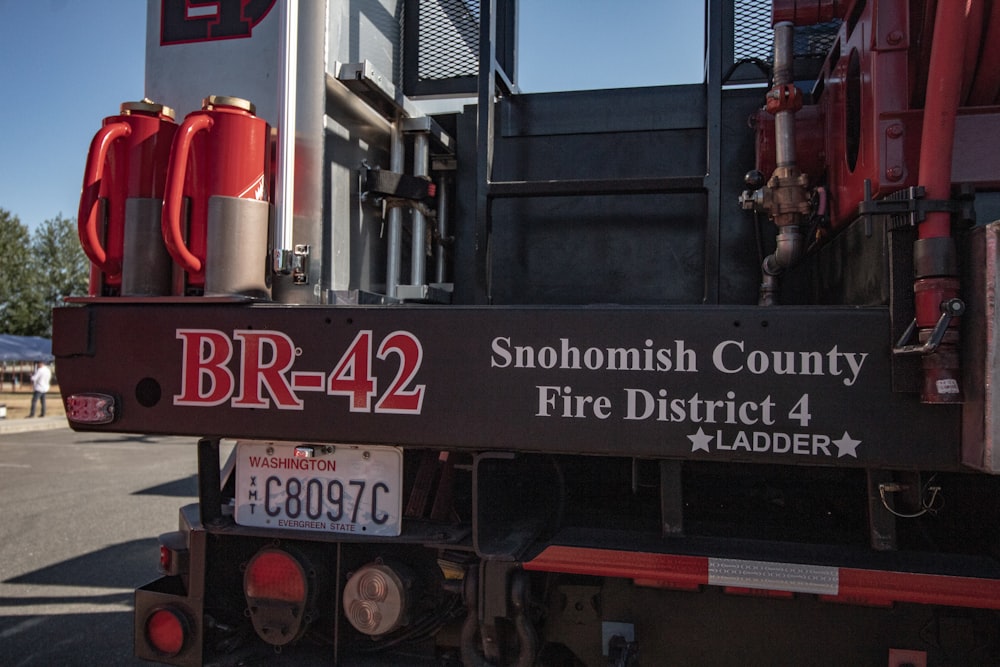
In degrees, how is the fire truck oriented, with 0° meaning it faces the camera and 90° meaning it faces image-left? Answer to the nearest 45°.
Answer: approximately 180°

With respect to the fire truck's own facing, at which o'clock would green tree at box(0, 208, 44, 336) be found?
The green tree is roughly at 11 o'clock from the fire truck.
